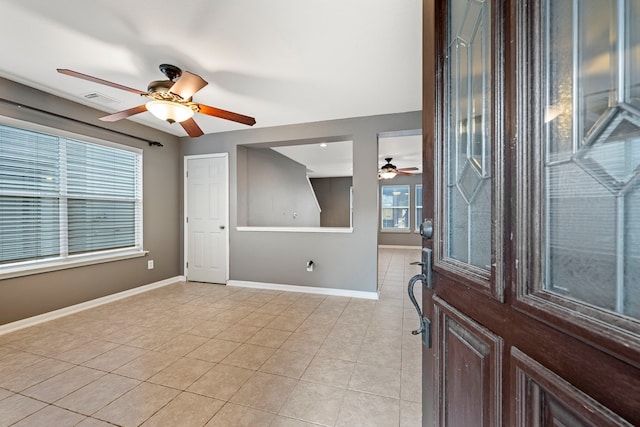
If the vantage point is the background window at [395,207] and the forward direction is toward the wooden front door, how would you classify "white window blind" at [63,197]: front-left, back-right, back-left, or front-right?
front-right

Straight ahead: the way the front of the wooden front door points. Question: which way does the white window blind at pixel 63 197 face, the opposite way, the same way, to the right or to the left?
the opposite way

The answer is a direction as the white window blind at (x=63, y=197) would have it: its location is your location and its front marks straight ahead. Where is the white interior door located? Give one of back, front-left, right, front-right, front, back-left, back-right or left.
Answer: front-left

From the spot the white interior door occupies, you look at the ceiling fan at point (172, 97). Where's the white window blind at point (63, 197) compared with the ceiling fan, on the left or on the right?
right

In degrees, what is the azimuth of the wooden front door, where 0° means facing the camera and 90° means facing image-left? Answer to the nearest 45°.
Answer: approximately 45°

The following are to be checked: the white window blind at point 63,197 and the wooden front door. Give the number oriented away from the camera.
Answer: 0

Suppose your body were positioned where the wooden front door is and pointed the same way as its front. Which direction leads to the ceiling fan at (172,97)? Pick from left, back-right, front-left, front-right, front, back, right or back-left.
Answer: front-right

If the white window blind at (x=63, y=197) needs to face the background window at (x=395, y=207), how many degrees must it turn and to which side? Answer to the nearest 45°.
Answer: approximately 45° to its left

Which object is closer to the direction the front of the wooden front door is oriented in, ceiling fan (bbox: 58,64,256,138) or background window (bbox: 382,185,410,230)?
the ceiling fan

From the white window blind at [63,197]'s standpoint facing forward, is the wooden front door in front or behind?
in front

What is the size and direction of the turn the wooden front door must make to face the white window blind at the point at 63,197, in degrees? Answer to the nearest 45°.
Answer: approximately 45° to its right

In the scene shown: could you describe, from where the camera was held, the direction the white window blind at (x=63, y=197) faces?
facing the viewer and to the right of the viewer
